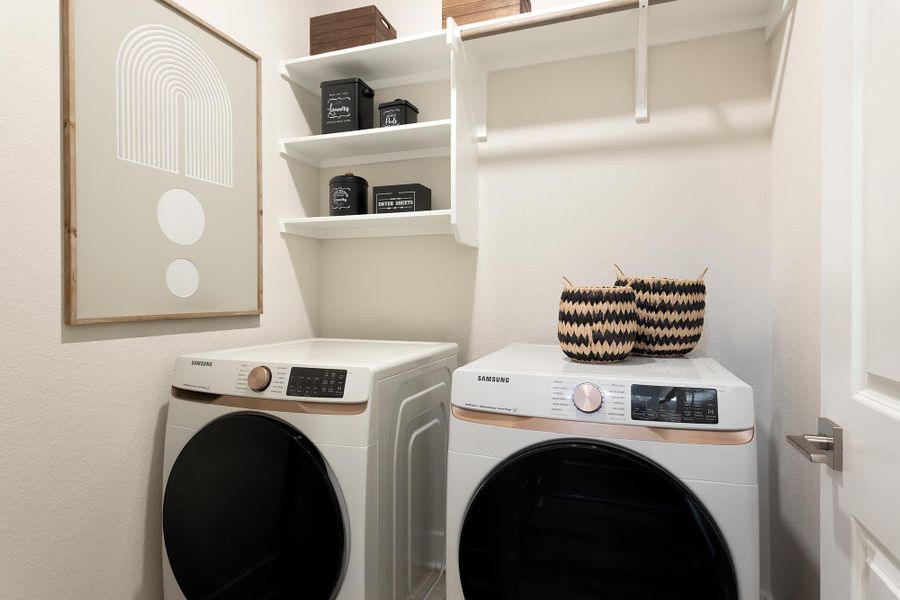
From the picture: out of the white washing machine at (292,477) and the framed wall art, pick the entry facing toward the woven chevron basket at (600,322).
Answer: the framed wall art

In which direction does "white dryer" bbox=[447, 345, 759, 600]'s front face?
toward the camera

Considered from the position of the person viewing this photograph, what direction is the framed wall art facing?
facing the viewer and to the right of the viewer

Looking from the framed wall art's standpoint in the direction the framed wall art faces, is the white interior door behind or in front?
in front

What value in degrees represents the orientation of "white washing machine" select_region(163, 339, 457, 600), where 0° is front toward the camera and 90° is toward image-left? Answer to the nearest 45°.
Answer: approximately 45°

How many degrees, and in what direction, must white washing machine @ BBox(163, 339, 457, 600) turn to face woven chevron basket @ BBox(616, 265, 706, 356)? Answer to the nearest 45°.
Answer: approximately 135° to its left

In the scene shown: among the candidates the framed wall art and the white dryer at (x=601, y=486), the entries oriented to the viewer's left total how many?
0

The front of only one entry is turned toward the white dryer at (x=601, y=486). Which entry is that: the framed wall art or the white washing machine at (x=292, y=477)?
the framed wall art

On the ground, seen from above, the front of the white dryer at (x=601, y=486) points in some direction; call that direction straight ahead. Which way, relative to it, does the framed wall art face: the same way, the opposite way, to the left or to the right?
to the left
